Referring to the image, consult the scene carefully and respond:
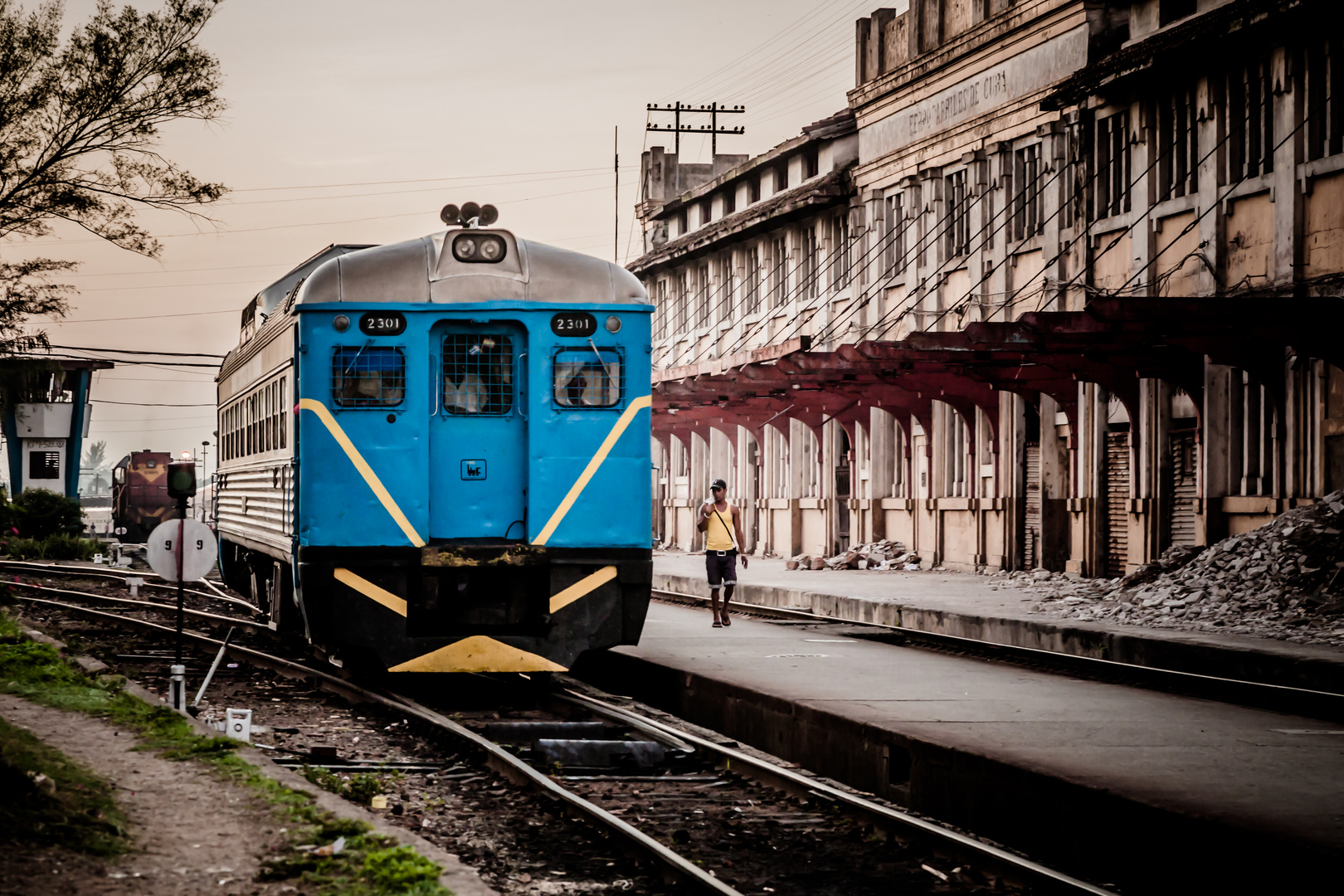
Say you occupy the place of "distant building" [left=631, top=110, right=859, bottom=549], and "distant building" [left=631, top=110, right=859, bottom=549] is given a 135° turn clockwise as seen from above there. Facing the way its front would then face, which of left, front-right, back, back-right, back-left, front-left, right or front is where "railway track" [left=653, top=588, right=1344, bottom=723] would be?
back

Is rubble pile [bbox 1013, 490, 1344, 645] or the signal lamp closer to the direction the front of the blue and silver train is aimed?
the signal lamp

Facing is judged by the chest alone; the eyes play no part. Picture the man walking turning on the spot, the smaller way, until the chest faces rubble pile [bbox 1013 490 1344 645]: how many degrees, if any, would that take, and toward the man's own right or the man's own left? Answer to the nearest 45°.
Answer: approximately 90° to the man's own left

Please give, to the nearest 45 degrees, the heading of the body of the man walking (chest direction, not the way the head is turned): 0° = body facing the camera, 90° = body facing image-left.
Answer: approximately 0°

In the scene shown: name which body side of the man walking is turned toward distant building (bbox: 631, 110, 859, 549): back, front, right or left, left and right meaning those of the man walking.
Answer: back

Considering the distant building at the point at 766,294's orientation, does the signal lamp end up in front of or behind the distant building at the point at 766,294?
in front

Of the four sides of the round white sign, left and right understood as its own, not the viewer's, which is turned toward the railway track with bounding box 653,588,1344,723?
left

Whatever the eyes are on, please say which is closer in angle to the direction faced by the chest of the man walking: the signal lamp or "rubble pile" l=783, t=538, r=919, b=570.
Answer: the signal lamp

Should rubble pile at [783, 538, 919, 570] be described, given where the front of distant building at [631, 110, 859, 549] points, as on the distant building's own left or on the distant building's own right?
on the distant building's own left

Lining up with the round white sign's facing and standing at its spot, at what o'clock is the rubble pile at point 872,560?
The rubble pile is roughly at 7 o'clock from the round white sign.

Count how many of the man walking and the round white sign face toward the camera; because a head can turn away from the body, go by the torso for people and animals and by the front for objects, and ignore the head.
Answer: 2

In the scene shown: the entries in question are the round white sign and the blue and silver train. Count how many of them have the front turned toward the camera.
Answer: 2

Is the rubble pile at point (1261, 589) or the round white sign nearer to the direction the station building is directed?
the round white sign

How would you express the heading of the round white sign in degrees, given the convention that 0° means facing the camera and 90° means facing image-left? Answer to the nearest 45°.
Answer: approximately 0°
